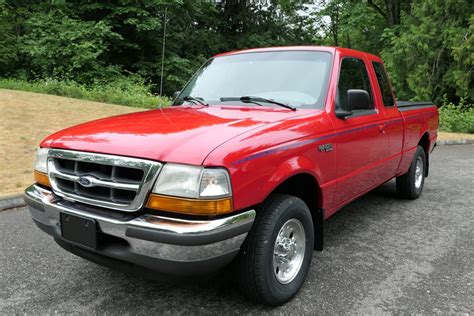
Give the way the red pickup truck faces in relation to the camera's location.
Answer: facing the viewer and to the left of the viewer
